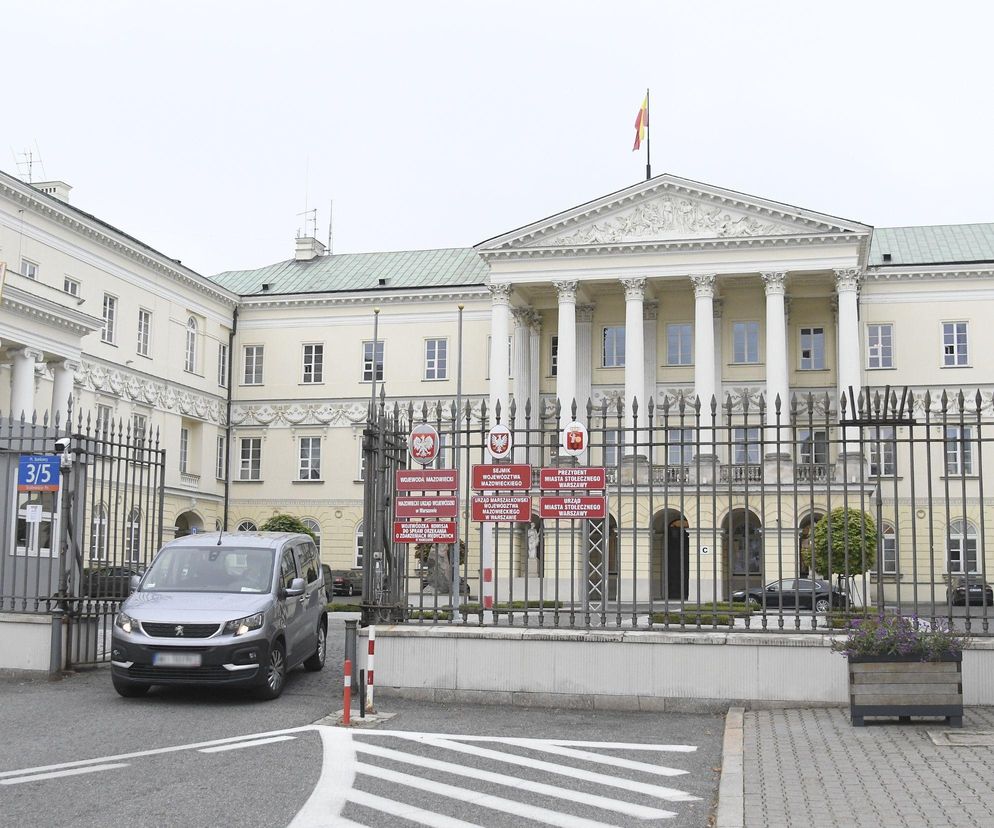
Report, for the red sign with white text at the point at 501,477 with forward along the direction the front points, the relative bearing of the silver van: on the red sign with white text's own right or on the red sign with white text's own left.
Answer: on the red sign with white text's own right

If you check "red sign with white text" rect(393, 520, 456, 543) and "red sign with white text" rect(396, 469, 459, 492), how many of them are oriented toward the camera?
2

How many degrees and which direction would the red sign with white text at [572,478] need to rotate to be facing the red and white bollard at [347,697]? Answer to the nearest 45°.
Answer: approximately 45° to its right

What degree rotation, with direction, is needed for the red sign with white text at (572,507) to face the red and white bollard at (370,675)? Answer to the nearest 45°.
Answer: approximately 45° to its right

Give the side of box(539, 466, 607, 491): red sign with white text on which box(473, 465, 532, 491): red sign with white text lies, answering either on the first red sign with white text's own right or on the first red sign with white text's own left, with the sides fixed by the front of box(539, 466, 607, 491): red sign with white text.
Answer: on the first red sign with white text's own right

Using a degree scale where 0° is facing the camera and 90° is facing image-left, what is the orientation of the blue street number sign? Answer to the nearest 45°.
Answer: approximately 0°

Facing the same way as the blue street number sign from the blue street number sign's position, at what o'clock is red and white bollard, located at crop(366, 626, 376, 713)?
The red and white bollard is roughly at 11 o'clock from the blue street number sign.

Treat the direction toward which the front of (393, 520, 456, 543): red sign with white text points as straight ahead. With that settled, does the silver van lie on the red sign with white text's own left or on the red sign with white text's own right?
on the red sign with white text's own right
